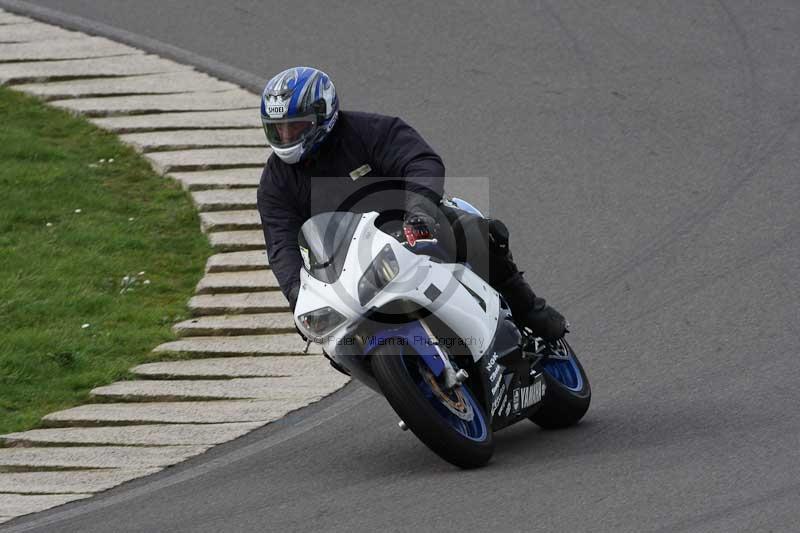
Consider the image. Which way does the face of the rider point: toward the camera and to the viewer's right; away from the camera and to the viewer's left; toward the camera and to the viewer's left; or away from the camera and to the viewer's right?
toward the camera and to the viewer's left

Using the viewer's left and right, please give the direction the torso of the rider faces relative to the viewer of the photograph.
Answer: facing the viewer and to the left of the viewer
